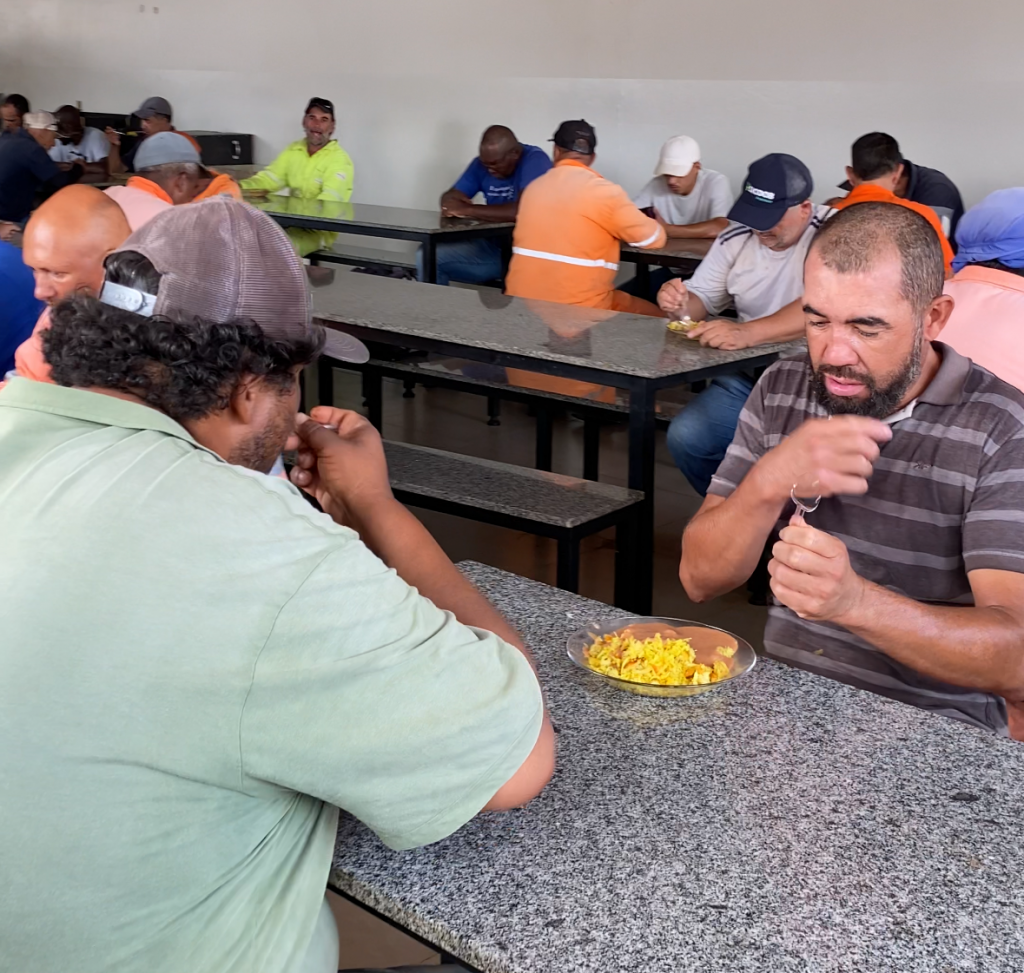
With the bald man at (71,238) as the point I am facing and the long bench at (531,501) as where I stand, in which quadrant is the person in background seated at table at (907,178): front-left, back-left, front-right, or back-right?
back-right

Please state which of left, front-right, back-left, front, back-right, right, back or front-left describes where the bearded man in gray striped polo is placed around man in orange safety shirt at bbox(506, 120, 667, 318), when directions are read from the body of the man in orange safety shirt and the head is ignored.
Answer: back-right

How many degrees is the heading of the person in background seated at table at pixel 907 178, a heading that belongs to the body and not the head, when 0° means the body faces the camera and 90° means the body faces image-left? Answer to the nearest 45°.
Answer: approximately 90°

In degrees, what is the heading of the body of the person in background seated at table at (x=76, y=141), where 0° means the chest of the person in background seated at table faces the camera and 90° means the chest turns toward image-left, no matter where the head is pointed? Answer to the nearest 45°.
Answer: approximately 45°

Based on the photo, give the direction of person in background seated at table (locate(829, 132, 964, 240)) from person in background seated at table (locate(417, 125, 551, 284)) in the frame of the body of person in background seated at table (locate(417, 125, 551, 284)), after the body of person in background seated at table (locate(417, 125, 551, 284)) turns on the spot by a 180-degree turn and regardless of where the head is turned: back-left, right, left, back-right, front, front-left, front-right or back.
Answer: right

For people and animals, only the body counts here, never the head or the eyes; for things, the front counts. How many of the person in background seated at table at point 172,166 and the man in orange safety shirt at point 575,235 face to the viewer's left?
0

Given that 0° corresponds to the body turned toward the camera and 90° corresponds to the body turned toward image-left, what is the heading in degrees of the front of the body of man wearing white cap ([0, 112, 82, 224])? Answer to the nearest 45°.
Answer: approximately 225°

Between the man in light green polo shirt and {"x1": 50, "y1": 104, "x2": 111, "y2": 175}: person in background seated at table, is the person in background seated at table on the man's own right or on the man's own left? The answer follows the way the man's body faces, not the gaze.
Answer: on the man's own left

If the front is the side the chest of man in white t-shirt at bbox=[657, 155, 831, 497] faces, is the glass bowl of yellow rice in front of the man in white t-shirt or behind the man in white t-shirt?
in front

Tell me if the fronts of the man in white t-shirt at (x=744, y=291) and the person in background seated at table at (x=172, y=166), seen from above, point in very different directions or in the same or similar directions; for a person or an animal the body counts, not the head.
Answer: very different directions

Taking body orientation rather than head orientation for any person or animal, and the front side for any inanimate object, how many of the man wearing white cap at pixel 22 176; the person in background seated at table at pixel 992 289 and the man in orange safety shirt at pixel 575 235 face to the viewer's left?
0

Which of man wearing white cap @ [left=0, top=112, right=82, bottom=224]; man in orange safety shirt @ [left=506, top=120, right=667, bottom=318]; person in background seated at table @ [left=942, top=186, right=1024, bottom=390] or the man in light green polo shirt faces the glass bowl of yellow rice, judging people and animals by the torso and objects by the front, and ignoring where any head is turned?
the man in light green polo shirt
